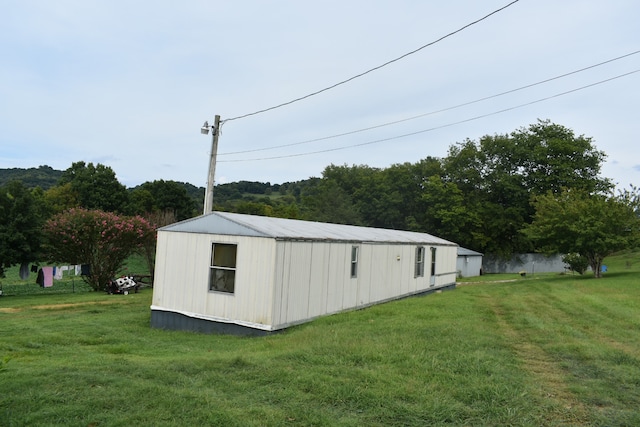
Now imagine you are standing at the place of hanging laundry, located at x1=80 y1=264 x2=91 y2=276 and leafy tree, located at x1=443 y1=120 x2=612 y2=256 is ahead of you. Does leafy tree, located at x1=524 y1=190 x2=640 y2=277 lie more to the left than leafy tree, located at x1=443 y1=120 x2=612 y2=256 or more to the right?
right

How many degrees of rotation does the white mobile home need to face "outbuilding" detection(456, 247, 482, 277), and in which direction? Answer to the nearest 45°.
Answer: approximately 90° to its left

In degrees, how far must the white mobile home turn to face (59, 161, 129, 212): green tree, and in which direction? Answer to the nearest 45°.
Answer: approximately 180°

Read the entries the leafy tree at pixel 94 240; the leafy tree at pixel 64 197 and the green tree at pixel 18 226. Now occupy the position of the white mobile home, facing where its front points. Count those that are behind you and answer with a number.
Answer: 3

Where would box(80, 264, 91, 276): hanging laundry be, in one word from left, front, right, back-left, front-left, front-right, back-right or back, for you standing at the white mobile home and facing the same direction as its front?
back

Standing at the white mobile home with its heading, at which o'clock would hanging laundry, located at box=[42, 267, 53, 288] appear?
The hanging laundry is roughly at 6 o'clock from the white mobile home.

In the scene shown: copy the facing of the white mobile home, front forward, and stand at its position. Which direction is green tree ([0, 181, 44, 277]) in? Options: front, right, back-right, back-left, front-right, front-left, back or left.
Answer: back

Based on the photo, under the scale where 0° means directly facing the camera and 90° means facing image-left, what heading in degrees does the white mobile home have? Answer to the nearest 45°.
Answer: approximately 315°

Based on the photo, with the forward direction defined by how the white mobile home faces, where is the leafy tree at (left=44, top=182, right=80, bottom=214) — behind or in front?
behind

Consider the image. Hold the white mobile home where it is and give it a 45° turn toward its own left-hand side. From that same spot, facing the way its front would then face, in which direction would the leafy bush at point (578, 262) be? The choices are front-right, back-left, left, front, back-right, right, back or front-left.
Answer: front-left

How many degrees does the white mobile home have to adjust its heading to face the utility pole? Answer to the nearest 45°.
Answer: approximately 180°

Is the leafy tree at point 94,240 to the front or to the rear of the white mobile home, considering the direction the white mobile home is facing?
to the rear

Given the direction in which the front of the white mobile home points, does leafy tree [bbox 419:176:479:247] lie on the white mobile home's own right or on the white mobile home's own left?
on the white mobile home's own left

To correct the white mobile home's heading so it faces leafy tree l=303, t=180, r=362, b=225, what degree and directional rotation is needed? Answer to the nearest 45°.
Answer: approximately 135° to its left
